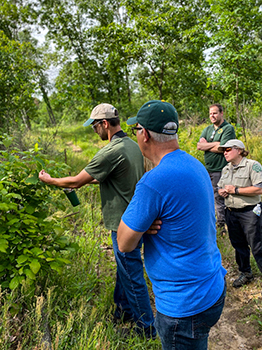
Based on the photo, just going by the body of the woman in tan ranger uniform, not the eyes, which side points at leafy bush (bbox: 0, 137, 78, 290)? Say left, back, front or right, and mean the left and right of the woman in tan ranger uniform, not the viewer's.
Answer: front

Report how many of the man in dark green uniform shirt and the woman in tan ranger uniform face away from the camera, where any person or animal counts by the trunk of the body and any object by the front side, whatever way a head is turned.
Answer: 0

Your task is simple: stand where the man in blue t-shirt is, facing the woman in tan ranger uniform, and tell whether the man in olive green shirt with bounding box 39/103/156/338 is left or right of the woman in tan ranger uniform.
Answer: left

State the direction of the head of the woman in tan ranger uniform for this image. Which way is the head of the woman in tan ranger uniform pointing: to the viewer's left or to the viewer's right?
to the viewer's left

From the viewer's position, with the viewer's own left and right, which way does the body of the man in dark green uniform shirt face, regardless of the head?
facing the viewer and to the left of the viewer

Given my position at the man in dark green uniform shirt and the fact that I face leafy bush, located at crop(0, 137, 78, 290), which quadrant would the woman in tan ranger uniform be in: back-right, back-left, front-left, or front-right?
front-left

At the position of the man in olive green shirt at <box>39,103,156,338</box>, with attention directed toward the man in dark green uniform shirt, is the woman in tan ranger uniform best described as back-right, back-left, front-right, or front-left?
front-right

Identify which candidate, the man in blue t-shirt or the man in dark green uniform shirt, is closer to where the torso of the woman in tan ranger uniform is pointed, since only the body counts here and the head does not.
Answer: the man in blue t-shirt

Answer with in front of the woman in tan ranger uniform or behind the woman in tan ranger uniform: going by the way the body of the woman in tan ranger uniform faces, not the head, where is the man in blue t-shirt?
in front

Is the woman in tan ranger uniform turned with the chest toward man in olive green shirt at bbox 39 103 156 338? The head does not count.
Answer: yes

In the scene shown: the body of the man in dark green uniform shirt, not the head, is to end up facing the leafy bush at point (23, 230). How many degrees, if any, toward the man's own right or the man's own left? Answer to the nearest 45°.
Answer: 0° — they already face it

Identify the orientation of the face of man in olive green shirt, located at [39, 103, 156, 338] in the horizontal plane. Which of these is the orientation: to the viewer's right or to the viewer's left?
to the viewer's left

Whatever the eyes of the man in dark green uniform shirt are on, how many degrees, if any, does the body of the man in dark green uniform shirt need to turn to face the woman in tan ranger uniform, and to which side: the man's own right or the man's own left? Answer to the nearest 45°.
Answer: approximately 45° to the man's own left

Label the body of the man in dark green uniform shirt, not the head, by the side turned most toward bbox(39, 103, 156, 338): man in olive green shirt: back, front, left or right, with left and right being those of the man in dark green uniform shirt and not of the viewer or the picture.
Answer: front

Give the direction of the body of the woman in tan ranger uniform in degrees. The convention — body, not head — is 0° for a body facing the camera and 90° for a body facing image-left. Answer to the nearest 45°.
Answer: approximately 45°

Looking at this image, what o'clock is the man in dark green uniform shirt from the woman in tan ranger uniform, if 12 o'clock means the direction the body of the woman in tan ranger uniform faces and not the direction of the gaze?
The man in dark green uniform shirt is roughly at 4 o'clock from the woman in tan ranger uniform.
